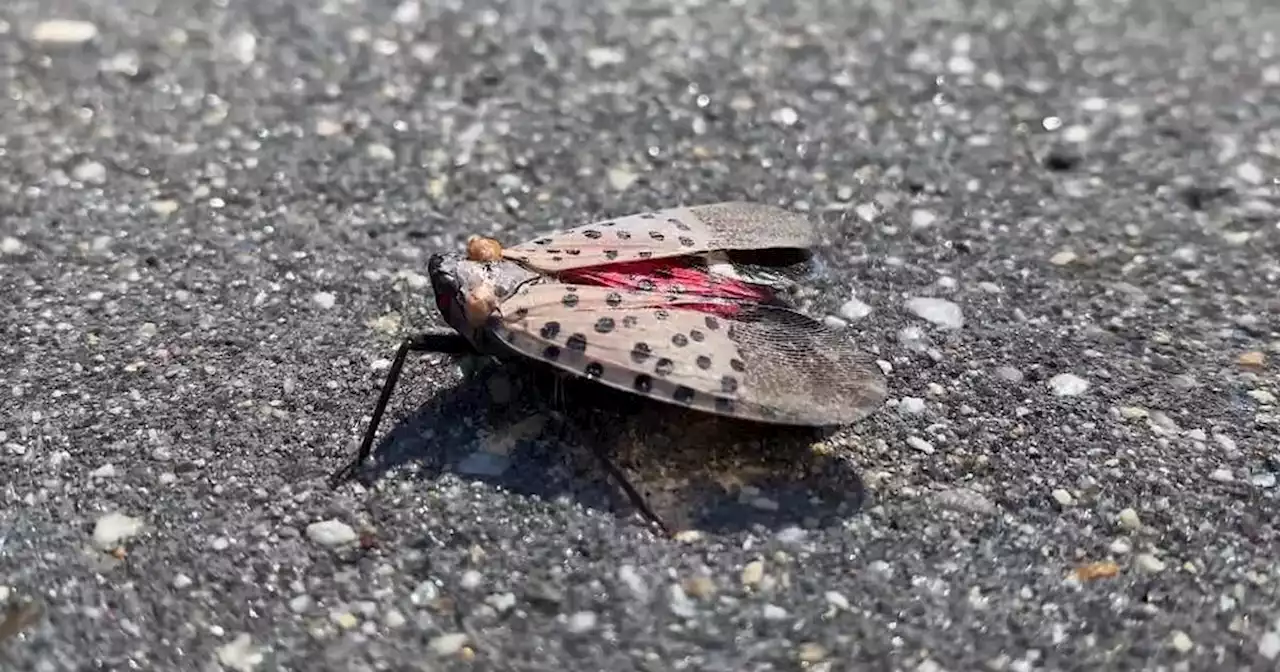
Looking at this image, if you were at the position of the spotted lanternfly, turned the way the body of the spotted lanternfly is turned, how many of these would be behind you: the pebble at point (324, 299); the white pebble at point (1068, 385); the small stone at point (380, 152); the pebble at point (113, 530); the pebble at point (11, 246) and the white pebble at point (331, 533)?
1

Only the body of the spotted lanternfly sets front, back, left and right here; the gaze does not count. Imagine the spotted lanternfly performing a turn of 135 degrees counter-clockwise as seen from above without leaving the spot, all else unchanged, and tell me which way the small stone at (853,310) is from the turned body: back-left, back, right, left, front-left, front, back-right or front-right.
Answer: left

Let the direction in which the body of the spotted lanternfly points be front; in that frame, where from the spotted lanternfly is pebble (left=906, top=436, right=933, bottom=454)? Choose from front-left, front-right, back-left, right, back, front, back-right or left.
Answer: back

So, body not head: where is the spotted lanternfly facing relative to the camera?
to the viewer's left

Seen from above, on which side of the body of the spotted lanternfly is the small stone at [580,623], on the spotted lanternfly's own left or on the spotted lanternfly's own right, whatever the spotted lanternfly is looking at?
on the spotted lanternfly's own left

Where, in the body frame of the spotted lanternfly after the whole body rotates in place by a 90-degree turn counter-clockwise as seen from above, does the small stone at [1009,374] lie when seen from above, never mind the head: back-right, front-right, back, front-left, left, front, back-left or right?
left

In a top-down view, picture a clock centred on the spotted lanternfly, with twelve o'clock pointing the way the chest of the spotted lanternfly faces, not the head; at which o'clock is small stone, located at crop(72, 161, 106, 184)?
The small stone is roughly at 1 o'clock from the spotted lanternfly.

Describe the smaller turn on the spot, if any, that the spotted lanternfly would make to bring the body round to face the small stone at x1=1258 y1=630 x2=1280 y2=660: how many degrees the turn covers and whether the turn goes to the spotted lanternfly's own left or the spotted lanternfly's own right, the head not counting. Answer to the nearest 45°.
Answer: approximately 135° to the spotted lanternfly's own left

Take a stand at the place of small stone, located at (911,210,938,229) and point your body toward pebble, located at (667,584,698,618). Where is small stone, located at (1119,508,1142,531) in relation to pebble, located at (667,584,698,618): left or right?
left

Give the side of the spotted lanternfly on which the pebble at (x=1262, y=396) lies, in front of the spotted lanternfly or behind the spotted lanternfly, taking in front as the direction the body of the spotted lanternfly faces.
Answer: behind

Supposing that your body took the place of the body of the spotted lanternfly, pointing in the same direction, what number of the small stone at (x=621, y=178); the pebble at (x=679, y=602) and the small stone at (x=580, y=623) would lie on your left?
2

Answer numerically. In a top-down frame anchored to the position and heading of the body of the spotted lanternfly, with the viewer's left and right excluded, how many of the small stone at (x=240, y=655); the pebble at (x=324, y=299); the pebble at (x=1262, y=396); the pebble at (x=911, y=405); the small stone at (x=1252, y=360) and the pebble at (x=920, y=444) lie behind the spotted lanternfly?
4

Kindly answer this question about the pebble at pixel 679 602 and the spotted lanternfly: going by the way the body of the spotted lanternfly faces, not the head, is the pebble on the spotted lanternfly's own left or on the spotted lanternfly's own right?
on the spotted lanternfly's own left

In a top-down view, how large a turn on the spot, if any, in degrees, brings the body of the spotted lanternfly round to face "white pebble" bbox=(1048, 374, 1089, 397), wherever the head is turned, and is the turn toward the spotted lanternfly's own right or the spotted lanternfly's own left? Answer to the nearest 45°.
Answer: approximately 180°

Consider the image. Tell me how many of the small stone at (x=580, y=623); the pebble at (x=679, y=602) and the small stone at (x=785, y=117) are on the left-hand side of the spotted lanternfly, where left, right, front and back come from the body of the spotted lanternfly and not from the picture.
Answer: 2

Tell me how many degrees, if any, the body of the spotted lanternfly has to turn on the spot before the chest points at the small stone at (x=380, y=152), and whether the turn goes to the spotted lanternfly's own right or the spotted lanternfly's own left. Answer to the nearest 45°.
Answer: approximately 45° to the spotted lanternfly's own right

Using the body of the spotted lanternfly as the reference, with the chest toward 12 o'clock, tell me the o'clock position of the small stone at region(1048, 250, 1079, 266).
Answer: The small stone is roughly at 5 o'clock from the spotted lanternfly.

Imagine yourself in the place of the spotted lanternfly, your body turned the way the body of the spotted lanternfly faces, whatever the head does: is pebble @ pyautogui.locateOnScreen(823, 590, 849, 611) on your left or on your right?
on your left

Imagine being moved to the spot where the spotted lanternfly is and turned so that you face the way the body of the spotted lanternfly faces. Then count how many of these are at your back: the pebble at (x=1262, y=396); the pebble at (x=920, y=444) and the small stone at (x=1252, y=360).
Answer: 3

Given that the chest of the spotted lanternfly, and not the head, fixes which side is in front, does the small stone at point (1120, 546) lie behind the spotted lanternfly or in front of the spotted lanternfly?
behind
